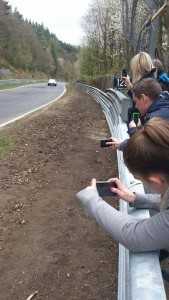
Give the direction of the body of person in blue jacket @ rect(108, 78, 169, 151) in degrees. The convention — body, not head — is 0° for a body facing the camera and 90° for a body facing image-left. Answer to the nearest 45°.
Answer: approximately 90°

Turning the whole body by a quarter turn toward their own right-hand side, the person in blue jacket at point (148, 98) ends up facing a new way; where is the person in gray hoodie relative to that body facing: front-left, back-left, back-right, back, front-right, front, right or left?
back
